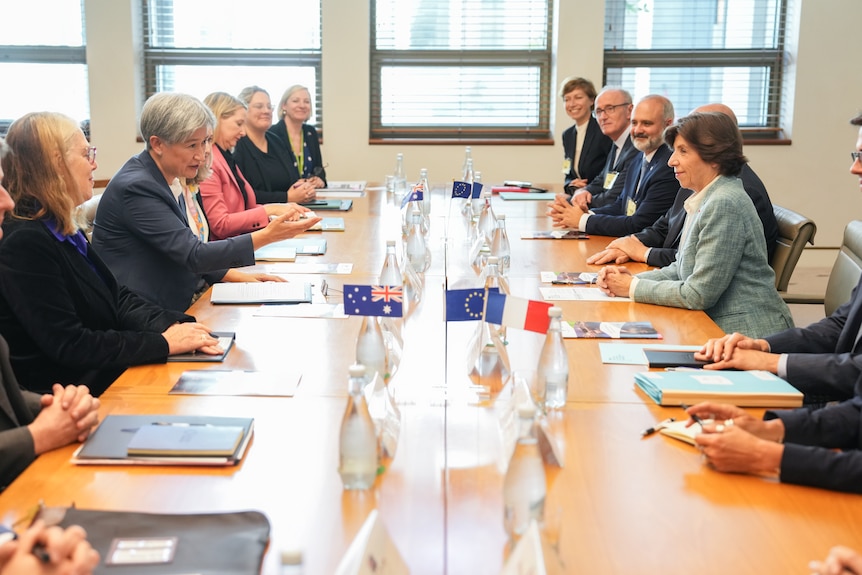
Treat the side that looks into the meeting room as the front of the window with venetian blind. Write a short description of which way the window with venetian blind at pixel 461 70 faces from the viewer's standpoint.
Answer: facing the viewer

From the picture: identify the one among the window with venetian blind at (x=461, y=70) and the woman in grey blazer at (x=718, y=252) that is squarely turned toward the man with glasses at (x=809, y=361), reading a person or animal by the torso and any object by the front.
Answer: the window with venetian blind

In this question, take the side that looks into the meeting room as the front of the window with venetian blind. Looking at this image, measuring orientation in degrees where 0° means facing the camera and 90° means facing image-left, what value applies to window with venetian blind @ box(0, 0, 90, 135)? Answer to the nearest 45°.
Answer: approximately 0°

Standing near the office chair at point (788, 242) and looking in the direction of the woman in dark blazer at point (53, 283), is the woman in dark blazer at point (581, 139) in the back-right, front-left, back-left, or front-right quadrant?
back-right

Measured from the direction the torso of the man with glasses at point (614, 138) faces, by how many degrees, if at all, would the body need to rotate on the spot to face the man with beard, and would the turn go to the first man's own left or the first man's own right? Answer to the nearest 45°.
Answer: approximately 45° to the first man's own left

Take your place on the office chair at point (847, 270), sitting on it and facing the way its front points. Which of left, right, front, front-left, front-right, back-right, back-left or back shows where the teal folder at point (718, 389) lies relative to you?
left

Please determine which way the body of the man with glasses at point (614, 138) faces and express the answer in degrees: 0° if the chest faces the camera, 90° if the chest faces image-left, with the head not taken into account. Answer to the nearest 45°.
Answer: approximately 45°

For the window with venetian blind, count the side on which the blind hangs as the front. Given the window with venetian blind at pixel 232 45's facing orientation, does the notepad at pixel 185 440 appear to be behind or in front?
in front

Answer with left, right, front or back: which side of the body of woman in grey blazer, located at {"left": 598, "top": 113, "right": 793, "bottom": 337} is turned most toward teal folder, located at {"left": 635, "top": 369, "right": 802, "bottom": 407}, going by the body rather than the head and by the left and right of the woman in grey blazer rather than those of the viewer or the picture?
left

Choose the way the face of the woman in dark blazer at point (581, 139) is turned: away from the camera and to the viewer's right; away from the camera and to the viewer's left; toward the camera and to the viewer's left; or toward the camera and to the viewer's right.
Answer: toward the camera and to the viewer's left

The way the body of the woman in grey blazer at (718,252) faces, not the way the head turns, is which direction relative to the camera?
to the viewer's left

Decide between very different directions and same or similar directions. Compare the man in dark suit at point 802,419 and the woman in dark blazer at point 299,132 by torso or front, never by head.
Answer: very different directions

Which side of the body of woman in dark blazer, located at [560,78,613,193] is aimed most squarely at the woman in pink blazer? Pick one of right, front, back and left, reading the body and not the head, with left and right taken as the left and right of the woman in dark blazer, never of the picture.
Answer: front

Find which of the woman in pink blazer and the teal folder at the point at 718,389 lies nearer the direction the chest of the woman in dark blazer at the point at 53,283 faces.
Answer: the teal folder

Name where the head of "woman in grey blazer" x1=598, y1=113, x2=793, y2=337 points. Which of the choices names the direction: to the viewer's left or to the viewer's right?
to the viewer's left

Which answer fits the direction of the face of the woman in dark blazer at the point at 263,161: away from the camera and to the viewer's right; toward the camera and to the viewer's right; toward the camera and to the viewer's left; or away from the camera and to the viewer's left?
toward the camera and to the viewer's right

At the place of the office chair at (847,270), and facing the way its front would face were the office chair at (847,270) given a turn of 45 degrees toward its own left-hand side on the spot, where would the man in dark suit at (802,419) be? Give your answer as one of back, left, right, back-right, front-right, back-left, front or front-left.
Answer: front-left

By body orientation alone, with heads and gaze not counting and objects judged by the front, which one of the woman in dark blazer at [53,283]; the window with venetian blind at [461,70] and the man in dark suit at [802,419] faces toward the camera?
the window with venetian blind

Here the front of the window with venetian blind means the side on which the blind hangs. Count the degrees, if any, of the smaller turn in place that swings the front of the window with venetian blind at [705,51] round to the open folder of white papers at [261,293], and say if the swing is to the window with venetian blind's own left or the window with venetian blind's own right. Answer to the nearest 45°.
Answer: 0° — it already faces it

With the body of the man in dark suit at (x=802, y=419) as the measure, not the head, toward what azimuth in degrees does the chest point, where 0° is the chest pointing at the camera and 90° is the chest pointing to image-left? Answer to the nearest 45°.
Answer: approximately 90°
